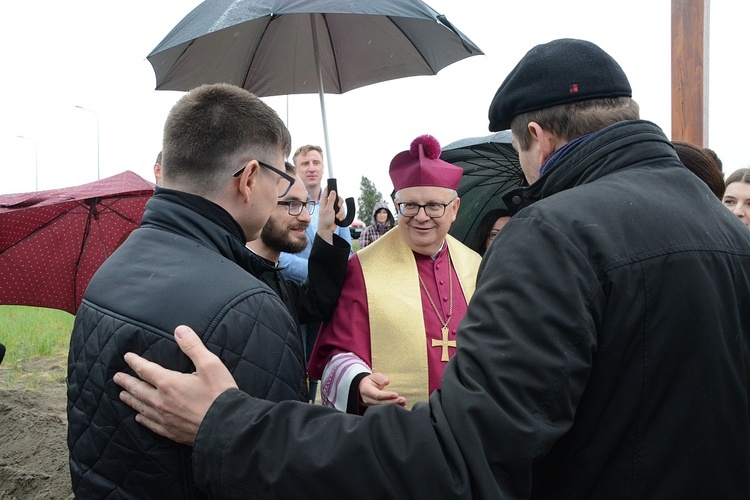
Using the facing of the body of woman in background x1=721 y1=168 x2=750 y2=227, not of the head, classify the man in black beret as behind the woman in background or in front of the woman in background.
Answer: in front

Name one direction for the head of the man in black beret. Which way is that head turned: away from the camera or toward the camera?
away from the camera

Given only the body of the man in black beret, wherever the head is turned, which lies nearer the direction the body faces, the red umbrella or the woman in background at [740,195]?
the red umbrella

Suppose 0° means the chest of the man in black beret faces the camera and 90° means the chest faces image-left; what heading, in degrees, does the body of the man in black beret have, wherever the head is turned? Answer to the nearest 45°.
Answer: approximately 135°

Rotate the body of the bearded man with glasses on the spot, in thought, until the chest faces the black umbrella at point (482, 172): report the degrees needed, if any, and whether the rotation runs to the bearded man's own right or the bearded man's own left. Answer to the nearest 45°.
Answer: approximately 90° to the bearded man's own left
